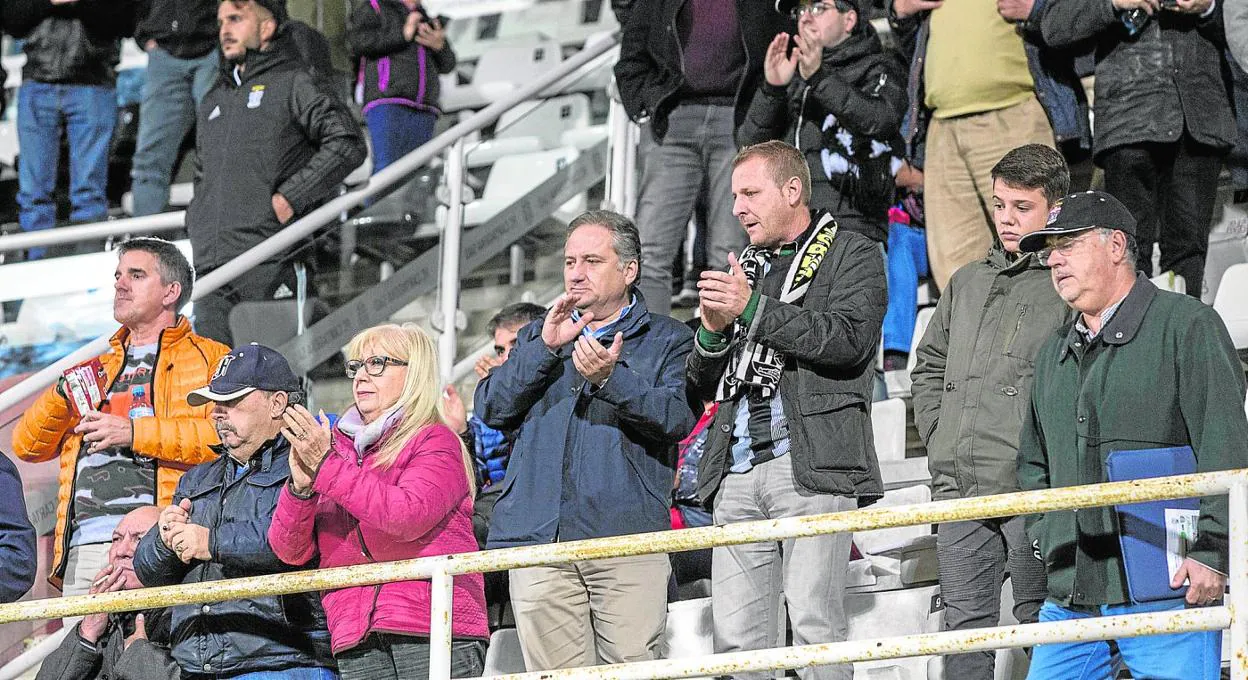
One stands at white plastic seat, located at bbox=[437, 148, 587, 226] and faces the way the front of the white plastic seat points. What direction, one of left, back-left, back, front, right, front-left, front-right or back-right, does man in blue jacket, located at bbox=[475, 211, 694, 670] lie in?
front-left

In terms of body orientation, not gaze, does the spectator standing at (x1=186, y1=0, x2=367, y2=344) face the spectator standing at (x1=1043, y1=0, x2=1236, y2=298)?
no

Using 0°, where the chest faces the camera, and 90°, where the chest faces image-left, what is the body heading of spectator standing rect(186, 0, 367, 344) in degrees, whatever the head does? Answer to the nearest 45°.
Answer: approximately 45°

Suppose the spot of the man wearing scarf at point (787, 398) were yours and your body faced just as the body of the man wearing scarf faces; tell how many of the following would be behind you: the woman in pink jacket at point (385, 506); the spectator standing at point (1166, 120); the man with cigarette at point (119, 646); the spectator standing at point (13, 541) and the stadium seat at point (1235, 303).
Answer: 2

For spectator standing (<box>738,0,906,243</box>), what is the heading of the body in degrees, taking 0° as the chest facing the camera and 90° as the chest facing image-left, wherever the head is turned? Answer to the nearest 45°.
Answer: approximately 45°

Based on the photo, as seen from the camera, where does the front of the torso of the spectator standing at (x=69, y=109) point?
toward the camera

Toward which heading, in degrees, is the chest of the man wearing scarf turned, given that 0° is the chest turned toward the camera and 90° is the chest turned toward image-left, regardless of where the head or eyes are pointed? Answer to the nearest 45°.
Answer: approximately 45°

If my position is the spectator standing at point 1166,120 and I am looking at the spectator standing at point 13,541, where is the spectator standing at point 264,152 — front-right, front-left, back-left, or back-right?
front-right

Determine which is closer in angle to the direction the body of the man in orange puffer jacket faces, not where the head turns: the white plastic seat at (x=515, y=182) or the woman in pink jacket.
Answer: the woman in pink jacket

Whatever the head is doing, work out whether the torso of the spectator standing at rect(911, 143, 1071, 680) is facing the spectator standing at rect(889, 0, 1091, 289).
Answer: no

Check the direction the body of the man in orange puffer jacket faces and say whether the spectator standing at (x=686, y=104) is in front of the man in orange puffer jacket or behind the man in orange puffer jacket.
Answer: behind

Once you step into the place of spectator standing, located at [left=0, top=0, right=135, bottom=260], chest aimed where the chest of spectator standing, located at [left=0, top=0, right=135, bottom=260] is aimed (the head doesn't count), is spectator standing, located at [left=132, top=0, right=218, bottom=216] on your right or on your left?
on your left

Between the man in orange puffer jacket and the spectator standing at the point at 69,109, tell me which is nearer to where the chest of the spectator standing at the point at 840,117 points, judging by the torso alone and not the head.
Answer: the man in orange puffer jacket

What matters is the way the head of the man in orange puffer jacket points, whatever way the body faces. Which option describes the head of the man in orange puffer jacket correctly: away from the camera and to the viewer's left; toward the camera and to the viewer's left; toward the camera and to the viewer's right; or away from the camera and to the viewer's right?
toward the camera and to the viewer's left

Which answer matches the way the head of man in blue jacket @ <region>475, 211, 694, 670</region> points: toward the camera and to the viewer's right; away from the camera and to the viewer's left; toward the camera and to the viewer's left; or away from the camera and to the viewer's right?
toward the camera and to the viewer's left

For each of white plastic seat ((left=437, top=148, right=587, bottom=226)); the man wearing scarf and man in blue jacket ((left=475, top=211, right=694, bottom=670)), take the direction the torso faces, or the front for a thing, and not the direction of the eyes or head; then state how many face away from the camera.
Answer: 0
